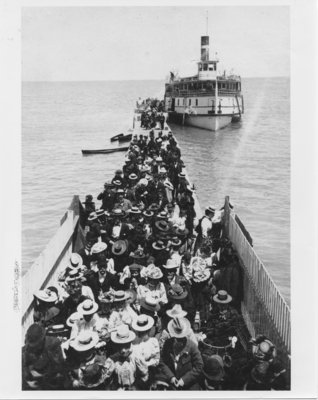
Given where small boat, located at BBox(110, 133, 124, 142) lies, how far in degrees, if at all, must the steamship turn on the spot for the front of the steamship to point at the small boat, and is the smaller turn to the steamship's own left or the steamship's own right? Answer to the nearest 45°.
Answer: approximately 90° to the steamship's own right

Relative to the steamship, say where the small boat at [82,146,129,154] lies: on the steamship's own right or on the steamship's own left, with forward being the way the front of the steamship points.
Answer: on the steamship's own right
